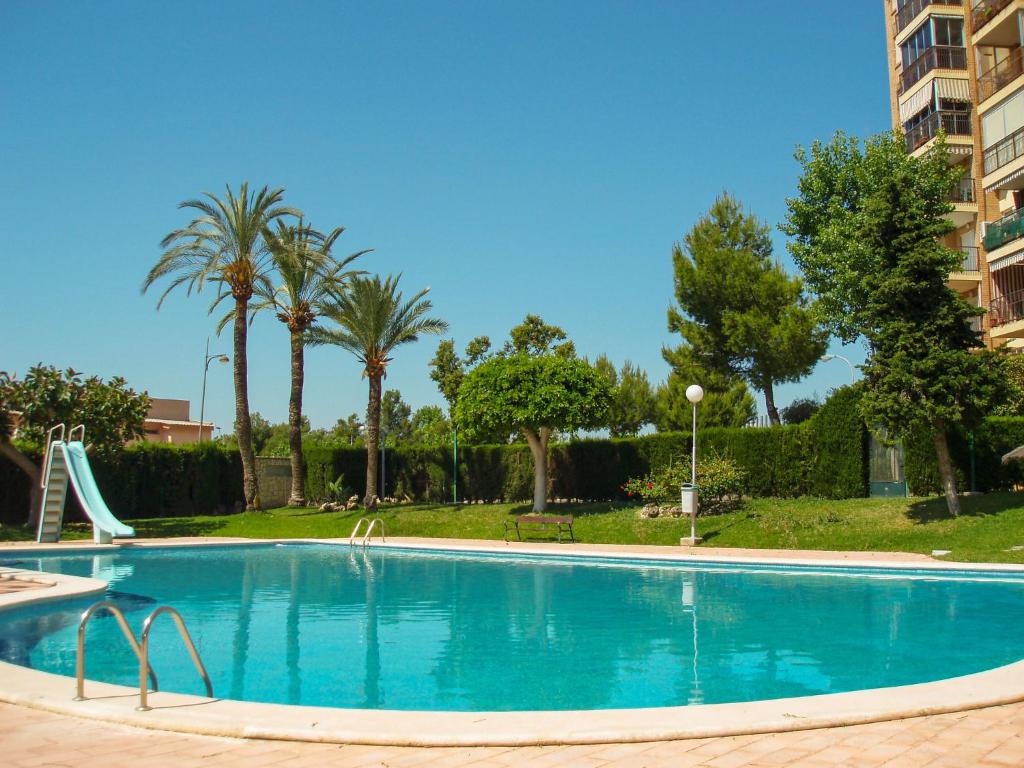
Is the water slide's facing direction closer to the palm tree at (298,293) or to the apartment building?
the apartment building

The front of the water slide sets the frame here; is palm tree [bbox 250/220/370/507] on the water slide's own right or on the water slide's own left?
on the water slide's own left

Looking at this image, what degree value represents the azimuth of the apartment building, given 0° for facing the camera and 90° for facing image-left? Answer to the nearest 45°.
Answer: approximately 45°

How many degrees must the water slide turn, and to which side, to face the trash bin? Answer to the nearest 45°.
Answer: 0° — it already faces it

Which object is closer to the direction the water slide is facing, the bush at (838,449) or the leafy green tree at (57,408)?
the bush

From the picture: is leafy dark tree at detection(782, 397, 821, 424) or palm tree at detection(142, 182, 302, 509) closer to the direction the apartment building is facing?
the palm tree

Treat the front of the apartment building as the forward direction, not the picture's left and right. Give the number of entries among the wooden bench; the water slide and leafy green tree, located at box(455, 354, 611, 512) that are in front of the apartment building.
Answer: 3

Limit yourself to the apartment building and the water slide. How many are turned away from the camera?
0

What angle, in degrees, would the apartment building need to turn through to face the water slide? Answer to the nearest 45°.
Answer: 0° — it already faces it

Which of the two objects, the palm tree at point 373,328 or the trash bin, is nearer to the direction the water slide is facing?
the trash bin

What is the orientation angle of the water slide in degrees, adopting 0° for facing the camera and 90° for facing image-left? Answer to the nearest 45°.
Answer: approximately 315°

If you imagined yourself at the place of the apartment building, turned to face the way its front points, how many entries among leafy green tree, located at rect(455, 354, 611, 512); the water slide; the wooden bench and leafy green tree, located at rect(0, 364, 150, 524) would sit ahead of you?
4

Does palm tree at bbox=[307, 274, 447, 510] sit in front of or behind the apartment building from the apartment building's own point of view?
in front

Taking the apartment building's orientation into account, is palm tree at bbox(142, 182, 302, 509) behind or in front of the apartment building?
in front

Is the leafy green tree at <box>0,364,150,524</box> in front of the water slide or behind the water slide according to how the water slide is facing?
behind
